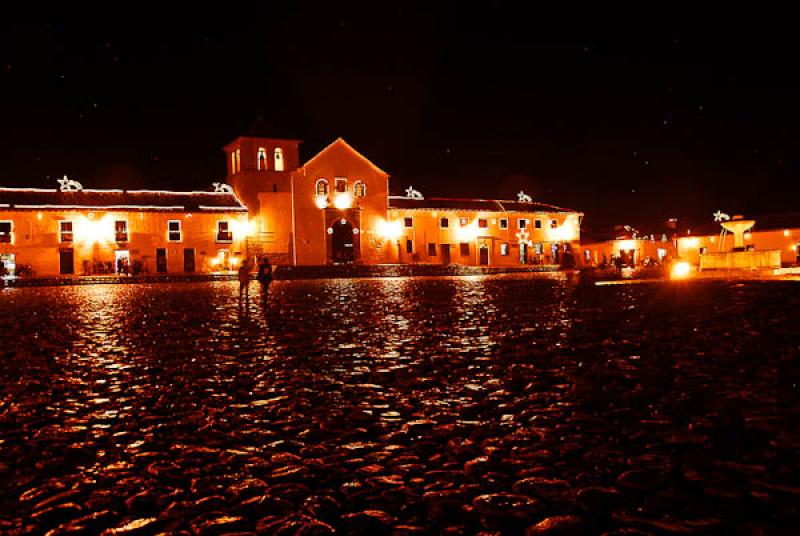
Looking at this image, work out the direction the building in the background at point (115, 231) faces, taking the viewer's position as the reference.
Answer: facing the viewer

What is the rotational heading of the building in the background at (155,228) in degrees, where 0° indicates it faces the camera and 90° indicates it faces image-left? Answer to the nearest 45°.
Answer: approximately 0°
